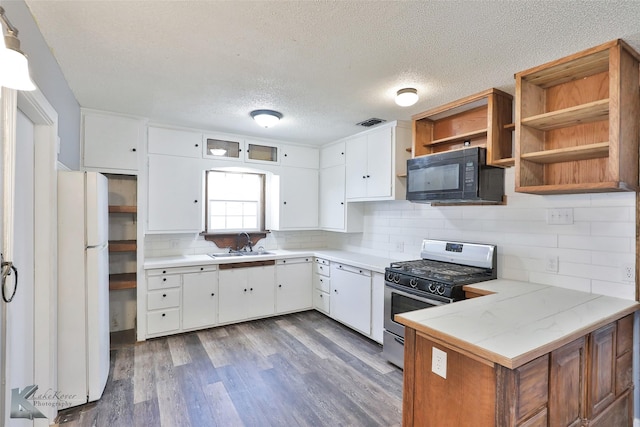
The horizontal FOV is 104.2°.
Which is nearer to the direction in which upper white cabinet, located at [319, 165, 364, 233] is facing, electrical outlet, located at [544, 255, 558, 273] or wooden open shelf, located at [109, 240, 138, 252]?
the wooden open shelf

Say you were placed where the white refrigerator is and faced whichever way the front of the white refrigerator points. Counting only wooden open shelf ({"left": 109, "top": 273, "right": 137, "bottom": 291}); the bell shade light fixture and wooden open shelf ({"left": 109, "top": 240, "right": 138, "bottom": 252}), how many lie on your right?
1

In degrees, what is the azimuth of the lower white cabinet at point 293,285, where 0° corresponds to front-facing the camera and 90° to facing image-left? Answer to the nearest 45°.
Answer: approximately 315°

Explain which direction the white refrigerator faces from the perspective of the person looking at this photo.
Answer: facing to the right of the viewer

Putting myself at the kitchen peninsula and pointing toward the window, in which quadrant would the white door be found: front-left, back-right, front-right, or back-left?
front-left

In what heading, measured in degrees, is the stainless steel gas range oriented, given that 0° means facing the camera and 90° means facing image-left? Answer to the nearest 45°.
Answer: approximately 45°

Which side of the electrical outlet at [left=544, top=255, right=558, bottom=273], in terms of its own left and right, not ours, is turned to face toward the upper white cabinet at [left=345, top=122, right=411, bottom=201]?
right

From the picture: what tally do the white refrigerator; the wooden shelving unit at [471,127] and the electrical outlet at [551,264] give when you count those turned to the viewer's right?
1

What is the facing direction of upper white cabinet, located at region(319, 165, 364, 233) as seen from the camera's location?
facing the viewer and to the left of the viewer

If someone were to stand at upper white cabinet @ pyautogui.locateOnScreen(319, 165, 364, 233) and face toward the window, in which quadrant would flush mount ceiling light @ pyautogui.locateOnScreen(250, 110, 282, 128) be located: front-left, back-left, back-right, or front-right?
front-left

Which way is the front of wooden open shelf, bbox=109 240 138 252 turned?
toward the camera

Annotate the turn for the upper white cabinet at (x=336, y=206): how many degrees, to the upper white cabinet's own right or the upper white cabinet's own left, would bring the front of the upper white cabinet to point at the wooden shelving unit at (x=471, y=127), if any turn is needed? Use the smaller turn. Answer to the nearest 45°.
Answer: approximately 90° to the upper white cabinet's own left
